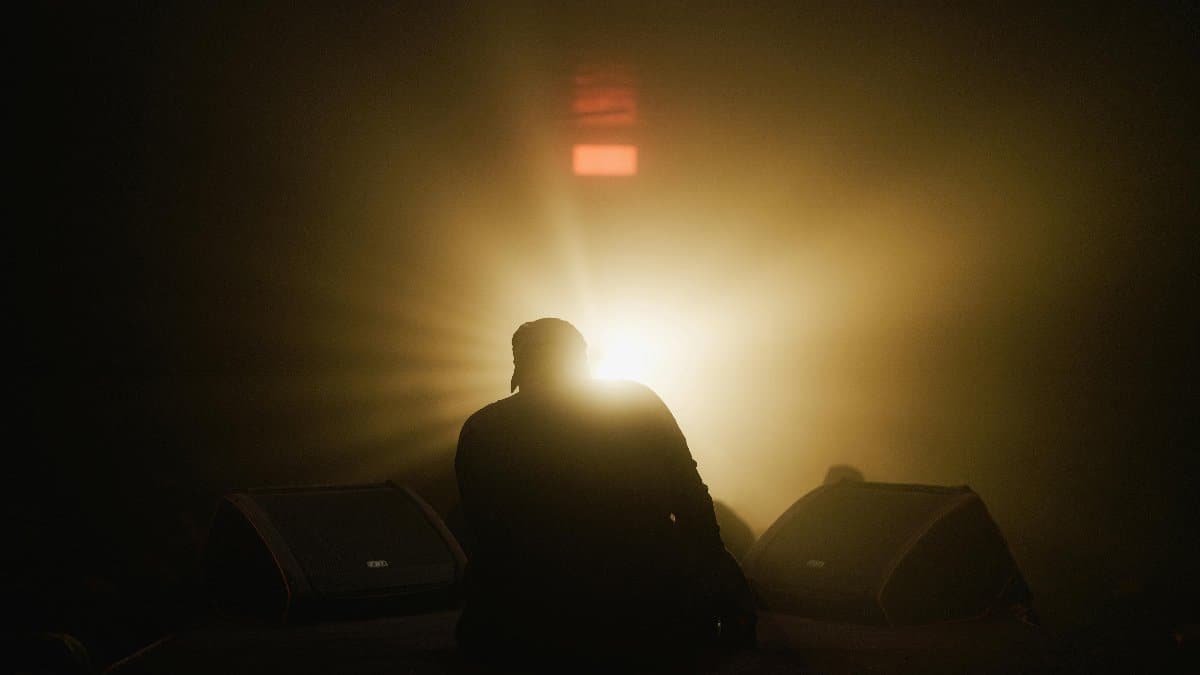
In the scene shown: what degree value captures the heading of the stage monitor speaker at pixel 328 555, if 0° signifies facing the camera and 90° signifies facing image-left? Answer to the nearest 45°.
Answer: approximately 315°

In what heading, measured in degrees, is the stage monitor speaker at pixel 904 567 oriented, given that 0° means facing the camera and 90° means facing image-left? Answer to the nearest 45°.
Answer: approximately 45°

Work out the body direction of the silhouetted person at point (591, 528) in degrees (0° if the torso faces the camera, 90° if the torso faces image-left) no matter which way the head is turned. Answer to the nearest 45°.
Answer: approximately 180°

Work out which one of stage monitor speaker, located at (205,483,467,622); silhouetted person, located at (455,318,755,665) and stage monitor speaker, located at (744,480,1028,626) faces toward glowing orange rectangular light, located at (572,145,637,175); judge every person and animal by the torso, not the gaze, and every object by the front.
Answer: the silhouetted person

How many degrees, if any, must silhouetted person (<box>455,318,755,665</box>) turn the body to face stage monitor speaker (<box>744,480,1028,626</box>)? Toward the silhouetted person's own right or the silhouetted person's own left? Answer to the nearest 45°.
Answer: approximately 45° to the silhouetted person's own right

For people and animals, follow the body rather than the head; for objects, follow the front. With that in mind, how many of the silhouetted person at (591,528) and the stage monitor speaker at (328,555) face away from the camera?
1

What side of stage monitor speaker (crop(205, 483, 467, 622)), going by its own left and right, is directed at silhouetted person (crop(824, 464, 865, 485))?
left

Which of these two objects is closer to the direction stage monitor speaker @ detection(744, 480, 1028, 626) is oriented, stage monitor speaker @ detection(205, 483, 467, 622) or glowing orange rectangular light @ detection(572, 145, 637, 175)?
the stage monitor speaker
